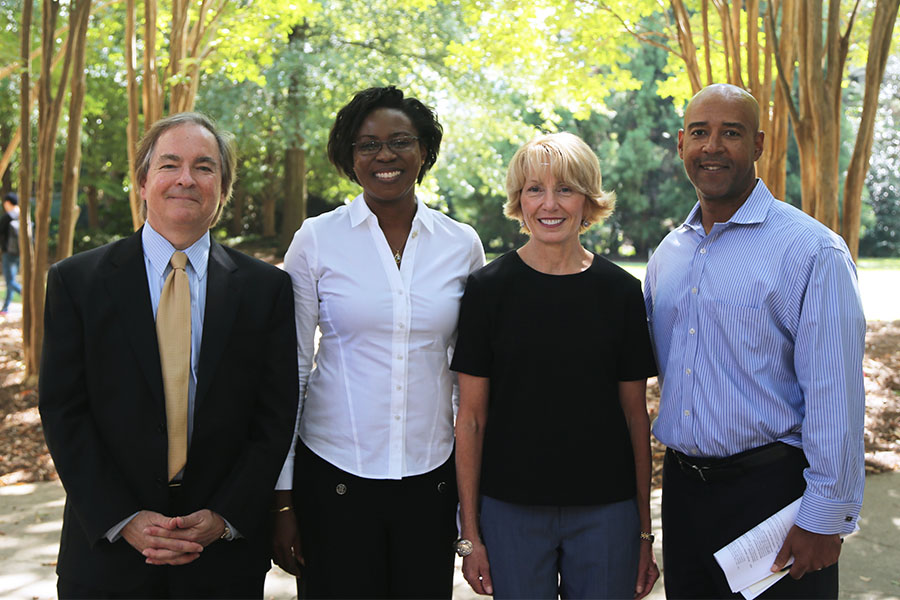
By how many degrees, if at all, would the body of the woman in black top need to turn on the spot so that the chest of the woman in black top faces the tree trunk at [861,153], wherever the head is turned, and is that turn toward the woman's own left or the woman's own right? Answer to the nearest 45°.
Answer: approximately 135° to the woman's own left

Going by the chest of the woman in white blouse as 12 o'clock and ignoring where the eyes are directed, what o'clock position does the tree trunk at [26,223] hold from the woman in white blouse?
The tree trunk is roughly at 5 o'clock from the woman in white blouse.

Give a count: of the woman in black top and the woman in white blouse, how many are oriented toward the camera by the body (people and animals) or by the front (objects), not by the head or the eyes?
2

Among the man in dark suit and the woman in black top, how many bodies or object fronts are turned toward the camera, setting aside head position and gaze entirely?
2

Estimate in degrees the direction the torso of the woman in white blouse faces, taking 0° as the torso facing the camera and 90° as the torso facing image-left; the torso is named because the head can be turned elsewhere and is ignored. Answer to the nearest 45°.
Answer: approximately 0°
